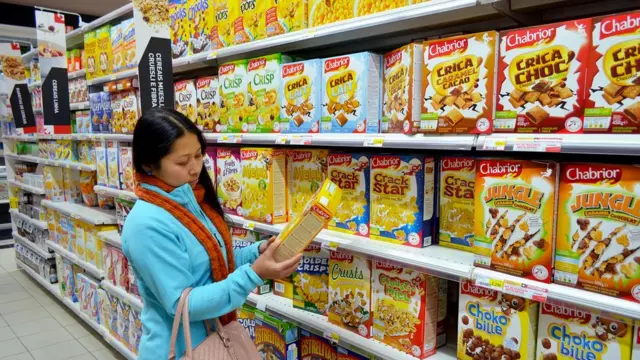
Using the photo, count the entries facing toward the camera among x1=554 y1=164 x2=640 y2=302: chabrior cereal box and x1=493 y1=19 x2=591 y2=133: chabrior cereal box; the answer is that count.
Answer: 2

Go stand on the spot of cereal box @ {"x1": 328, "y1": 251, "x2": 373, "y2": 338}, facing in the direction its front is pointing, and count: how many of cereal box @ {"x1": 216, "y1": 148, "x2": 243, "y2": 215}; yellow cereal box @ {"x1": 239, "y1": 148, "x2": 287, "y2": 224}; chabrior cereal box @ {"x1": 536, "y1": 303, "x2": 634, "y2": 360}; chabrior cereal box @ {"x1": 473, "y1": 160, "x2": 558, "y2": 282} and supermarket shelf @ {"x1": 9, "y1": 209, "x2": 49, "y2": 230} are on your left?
2

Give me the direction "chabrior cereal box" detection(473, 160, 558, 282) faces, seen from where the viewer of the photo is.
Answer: facing the viewer and to the left of the viewer

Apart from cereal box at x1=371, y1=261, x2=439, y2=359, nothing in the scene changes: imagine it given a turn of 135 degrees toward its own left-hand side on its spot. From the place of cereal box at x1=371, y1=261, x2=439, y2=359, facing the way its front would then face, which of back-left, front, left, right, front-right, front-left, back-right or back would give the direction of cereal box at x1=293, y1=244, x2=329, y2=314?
back-left

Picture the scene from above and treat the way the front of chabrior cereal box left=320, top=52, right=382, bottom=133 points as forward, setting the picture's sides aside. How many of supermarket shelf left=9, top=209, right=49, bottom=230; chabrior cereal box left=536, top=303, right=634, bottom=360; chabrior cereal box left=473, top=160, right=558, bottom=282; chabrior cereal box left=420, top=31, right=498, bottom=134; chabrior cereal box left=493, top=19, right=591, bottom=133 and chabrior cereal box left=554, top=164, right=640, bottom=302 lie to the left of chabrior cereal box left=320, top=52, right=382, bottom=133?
5

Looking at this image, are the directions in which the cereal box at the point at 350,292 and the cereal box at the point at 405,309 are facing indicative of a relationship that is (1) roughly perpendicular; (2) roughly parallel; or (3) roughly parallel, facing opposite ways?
roughly parallel

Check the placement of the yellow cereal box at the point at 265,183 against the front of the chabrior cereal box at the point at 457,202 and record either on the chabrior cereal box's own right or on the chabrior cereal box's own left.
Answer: on the chabrior cereal box's own right

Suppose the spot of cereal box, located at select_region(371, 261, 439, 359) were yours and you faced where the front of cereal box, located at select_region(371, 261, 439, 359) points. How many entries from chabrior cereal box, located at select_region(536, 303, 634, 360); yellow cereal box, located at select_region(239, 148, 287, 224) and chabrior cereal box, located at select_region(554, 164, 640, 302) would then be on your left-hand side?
2

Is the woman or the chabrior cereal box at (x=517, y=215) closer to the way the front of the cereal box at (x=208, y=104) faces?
the woman

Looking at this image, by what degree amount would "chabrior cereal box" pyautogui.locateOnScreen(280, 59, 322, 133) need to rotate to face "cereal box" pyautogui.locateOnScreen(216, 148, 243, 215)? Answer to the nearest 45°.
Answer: approximately 90° to its right

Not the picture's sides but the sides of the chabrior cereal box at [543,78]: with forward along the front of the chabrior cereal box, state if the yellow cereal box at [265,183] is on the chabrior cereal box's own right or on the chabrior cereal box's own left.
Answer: on the chabrior cereal box's own right

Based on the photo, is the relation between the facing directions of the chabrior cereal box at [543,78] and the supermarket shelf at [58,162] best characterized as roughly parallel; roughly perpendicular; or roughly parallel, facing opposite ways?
roughly parallel

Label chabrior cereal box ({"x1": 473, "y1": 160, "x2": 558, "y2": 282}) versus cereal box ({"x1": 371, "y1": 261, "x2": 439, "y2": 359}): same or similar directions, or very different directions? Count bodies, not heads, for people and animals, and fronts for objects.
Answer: same or similar directions
